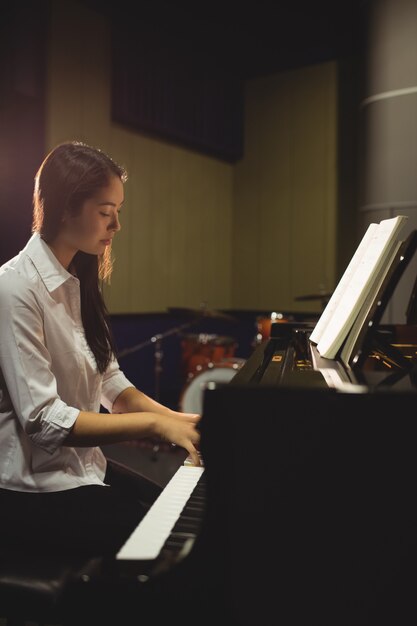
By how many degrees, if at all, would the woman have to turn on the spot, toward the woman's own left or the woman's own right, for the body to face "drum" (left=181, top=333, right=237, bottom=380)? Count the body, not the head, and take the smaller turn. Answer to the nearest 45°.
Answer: approximately 90° to the woman's own left

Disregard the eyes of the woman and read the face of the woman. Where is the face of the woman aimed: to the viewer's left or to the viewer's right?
to the viewer's right

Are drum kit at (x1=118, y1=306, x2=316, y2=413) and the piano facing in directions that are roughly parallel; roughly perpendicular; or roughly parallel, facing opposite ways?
roughly perpendicular

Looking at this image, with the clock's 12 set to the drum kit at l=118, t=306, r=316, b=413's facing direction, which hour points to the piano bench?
The piano bench is roughly at 12 o'clock from the drum kit.

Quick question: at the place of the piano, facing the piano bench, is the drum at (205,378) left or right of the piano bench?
right

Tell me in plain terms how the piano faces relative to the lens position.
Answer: facing to the left of the viewer

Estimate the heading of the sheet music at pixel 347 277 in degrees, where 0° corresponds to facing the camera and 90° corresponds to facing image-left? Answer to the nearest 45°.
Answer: approximately 90°

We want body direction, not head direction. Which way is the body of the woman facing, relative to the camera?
to the viewer's right

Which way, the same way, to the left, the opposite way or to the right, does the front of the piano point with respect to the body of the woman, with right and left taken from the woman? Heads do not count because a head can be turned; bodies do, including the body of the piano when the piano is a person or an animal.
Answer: the opposite way
